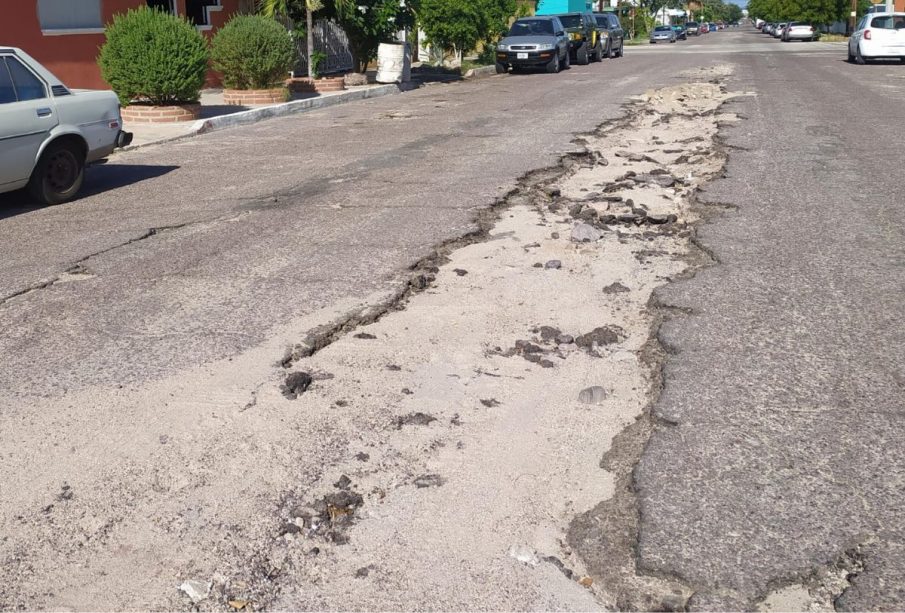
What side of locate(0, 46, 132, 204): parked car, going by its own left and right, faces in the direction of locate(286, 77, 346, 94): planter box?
back

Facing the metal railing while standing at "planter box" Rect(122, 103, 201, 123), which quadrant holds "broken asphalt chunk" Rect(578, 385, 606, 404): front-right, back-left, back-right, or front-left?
back-right

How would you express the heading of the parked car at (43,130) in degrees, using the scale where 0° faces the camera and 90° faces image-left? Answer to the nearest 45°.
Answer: approximately 45°

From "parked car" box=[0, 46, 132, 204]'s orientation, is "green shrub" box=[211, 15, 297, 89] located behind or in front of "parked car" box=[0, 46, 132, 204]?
behind

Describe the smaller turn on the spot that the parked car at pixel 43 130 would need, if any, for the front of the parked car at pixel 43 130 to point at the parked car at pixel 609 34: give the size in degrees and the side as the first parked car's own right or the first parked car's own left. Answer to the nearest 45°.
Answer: approximately 180°

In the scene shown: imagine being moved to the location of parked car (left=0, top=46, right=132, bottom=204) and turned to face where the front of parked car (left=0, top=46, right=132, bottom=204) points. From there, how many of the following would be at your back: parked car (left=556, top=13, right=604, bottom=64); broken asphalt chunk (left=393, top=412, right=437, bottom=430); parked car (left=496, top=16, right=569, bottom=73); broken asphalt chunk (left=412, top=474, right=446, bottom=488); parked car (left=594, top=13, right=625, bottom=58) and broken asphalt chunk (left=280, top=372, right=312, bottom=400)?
3

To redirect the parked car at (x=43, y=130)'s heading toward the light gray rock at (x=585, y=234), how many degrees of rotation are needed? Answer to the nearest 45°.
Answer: approximately 90° to its left

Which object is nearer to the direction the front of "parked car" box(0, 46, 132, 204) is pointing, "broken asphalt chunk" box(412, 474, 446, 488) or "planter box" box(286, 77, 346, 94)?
the broken asphalt chunk

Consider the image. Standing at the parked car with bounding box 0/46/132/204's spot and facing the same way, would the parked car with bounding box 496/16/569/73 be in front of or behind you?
behind
